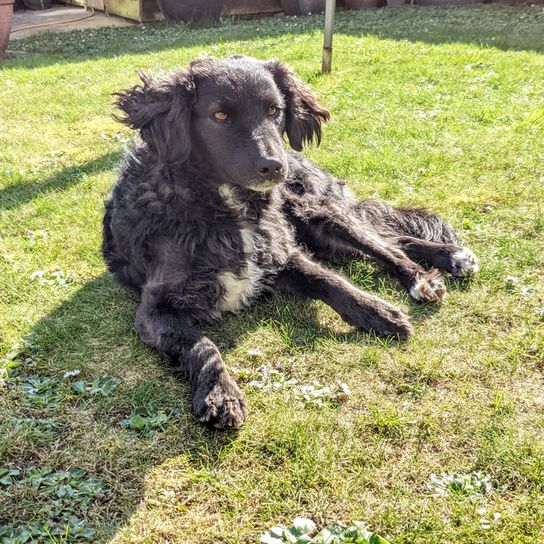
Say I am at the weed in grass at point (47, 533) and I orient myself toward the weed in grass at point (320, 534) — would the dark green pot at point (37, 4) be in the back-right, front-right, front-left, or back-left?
back-left

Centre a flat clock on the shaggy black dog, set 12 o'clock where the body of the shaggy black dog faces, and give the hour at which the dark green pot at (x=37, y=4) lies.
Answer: The dark green pot is roughly at 5 o'clock from the shaggy black dog.

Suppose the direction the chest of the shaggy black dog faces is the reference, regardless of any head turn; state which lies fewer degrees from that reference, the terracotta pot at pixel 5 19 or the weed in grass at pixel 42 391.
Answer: the weed in grass

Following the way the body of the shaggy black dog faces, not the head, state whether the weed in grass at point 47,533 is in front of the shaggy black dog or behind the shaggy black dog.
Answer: in front

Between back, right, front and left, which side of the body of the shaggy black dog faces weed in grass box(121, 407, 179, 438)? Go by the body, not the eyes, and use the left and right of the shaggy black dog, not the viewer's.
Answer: front

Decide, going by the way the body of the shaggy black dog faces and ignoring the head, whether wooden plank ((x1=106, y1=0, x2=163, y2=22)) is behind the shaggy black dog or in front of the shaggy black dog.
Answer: behind

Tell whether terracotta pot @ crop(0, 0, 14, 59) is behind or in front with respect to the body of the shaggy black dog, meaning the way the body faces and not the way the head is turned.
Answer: behind

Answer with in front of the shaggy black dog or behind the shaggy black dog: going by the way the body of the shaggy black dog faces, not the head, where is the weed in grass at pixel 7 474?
in front

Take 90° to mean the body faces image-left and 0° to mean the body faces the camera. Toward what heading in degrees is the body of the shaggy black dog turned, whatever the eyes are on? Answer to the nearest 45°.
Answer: approximately 0°

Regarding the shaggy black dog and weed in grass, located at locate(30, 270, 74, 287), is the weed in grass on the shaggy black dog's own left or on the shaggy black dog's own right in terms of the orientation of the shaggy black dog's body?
on the shaggy black dog's own right

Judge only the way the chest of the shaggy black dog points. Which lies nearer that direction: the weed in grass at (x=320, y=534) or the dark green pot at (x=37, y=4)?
the weed in grass

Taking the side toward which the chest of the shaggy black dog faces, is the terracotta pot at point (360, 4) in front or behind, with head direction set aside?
behind

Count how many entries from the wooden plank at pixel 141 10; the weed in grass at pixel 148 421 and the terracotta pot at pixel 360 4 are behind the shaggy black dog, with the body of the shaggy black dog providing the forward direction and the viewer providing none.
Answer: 2
